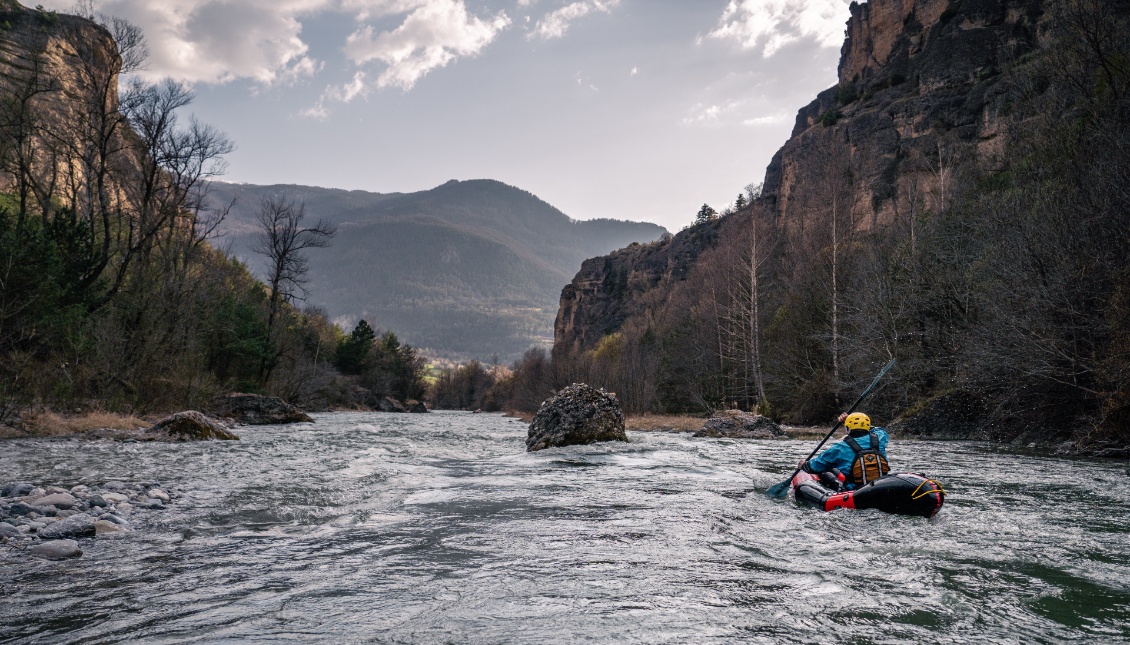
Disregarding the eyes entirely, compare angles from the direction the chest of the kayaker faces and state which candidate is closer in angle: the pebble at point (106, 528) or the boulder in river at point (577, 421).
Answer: the boulder in river

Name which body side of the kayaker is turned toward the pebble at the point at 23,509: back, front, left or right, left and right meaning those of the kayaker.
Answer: left

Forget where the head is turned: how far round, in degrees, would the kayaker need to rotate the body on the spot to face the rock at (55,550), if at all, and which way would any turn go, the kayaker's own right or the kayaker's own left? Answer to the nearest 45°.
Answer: approximately 90° to the kayaker's own left

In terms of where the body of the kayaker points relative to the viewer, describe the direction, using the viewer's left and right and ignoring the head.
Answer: facing away from the viewer and to the left of the viewer

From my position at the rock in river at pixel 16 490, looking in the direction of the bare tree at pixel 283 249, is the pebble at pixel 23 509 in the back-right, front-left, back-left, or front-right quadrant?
back-right

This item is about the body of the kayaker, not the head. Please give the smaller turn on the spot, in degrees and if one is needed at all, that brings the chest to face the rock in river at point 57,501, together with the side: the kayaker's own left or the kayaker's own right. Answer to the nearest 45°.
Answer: approximately 90° to the kayaker's own left

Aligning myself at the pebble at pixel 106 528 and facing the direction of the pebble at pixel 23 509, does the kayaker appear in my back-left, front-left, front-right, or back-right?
back-right

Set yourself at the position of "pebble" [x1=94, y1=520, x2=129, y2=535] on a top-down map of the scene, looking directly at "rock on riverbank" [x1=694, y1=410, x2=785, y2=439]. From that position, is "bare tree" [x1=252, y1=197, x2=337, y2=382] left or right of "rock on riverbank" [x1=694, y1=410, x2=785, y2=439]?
left

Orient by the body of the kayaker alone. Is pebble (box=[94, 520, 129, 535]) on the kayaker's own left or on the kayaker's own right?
on the kayaker's own left

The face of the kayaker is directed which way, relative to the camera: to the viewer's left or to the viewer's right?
to the viewer's left

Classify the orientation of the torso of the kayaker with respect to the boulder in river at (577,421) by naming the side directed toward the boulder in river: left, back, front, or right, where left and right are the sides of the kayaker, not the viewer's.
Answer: front

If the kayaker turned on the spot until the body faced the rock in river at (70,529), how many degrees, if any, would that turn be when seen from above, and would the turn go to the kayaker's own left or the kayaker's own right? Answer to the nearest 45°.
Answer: approximately 90° to the kayaker's own left

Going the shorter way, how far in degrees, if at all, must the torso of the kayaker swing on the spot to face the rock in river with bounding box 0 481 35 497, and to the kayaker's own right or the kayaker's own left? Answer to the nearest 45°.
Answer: approximately 90° to the kayaker's own left

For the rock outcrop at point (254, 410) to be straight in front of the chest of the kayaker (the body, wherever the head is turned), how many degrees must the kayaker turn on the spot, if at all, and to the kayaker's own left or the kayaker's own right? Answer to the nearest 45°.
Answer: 0° — they already face it
